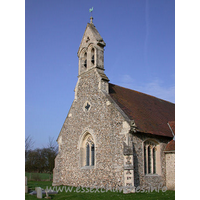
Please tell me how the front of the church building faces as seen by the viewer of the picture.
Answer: facing the viewer and to the left of the viewer
